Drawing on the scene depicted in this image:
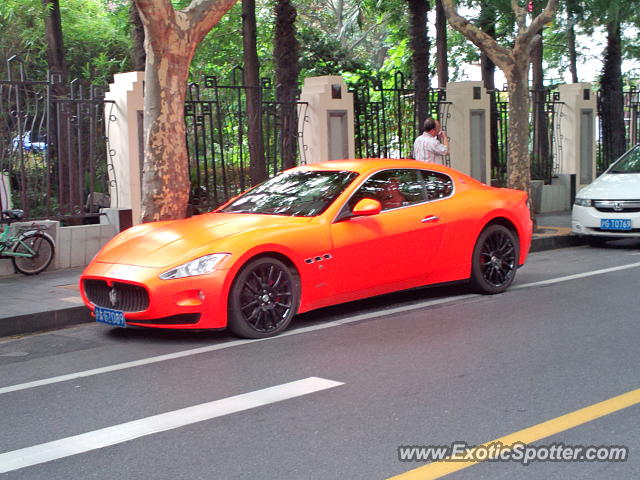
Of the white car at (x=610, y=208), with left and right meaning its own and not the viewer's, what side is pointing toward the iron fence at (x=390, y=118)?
right

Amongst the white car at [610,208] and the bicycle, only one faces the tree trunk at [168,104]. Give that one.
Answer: the white car

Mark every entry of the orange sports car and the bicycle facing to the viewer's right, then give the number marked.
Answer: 0

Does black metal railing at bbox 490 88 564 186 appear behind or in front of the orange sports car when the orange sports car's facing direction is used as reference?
behind

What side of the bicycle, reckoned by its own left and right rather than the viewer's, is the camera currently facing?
left

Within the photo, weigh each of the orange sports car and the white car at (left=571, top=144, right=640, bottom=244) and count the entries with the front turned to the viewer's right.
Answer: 0

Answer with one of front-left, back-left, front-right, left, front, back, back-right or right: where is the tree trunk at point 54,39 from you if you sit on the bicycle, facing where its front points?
right

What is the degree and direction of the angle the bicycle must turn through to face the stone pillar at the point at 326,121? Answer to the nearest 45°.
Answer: approximately 135° to its right

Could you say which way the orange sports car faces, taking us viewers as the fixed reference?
facing the viewer and to the left of the viewer

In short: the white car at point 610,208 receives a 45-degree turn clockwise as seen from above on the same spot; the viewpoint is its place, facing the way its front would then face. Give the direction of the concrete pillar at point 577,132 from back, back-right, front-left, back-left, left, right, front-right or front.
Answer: right
